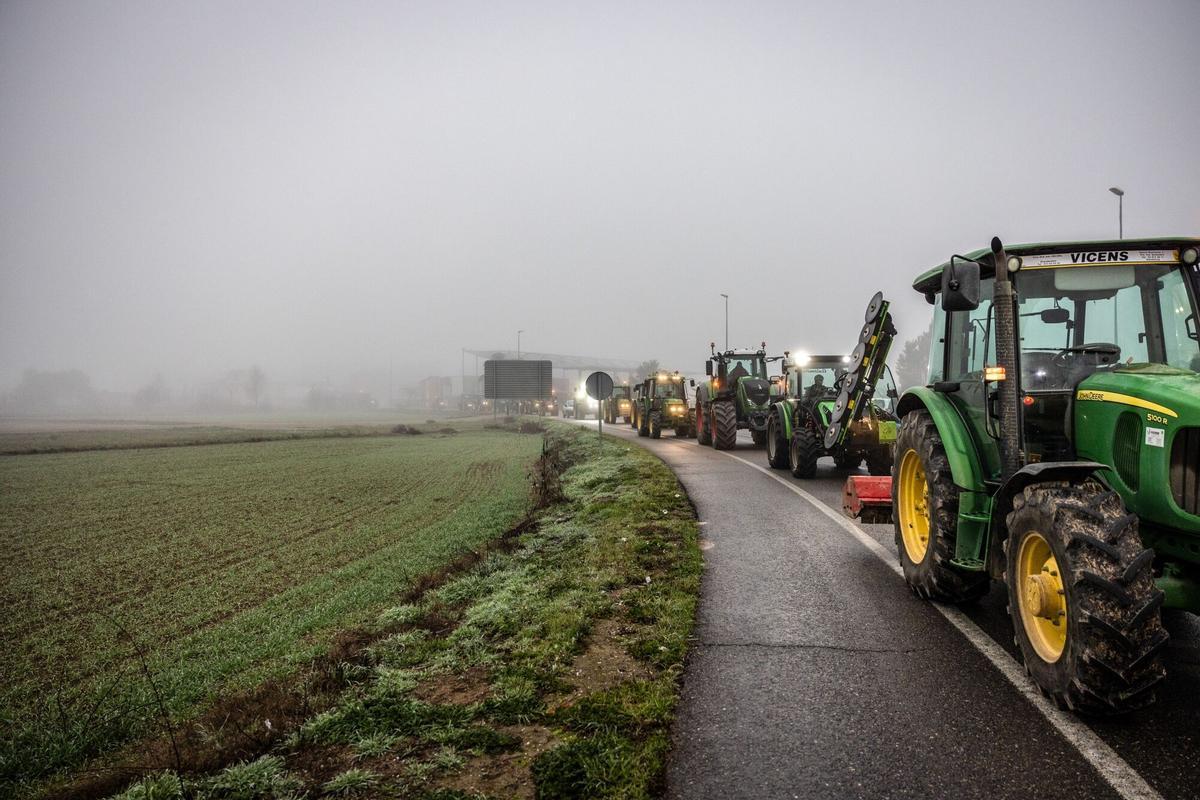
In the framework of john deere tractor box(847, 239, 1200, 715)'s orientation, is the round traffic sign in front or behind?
behind

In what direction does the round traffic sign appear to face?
away from the camera

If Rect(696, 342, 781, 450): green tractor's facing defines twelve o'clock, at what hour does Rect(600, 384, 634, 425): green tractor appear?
Rect(600, 384, 634, 425): green tractor is roughly at 7 o'clock from Rect(696, 342, 781, 450): green tractor.

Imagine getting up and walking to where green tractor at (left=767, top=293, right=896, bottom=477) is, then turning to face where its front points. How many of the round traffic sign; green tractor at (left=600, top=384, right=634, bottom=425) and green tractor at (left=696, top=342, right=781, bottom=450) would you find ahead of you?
0

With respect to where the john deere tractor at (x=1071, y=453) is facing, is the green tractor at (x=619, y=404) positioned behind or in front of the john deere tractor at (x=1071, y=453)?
behind

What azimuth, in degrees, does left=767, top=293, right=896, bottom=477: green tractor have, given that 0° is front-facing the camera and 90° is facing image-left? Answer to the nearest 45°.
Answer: approximately 315°

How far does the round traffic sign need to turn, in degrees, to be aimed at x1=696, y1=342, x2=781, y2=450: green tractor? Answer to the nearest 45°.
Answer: approximately 90° to its right

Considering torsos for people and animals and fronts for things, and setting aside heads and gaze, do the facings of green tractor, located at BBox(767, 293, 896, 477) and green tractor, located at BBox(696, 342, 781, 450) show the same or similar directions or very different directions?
same or similar directions

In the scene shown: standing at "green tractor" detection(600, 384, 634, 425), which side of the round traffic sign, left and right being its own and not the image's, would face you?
front

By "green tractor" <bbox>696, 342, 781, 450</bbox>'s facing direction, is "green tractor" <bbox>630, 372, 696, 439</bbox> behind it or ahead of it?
behind

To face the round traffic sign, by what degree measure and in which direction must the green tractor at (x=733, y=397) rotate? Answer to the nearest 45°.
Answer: approximately 90° to its right

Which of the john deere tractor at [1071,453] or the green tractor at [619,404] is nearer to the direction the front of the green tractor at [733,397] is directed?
the john deere tractor

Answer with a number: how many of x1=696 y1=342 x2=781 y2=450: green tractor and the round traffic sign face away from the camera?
1

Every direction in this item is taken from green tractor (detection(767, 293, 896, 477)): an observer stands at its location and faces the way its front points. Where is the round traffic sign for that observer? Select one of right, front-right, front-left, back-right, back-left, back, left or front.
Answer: back
